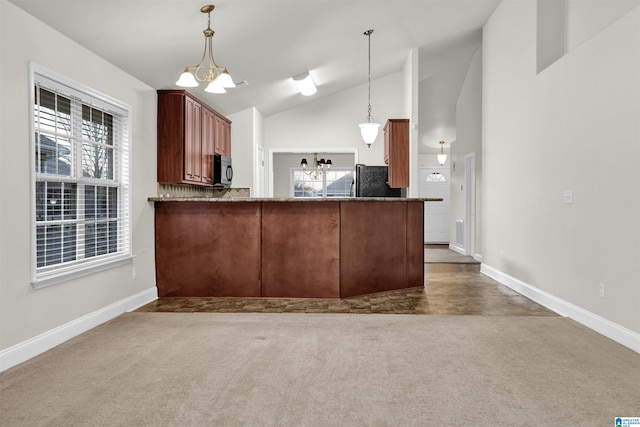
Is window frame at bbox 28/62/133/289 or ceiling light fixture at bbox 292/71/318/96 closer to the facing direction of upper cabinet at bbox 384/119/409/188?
the ceiling light fixture

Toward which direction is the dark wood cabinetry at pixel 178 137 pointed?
to the viewer's right

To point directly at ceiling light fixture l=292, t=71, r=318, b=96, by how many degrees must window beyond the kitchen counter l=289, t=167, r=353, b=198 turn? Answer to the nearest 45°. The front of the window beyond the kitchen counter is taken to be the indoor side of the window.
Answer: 0° — it already faces it

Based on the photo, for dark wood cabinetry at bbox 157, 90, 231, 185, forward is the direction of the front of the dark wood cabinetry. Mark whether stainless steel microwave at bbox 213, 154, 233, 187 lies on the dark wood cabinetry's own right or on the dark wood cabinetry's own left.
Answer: on the dark wood cabinetry's own left

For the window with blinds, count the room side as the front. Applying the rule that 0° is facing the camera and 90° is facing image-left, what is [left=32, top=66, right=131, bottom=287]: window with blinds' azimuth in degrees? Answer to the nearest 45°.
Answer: approximately 315°

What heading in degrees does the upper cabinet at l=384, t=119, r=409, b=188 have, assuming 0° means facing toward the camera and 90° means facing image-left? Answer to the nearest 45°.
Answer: approximately 90°
